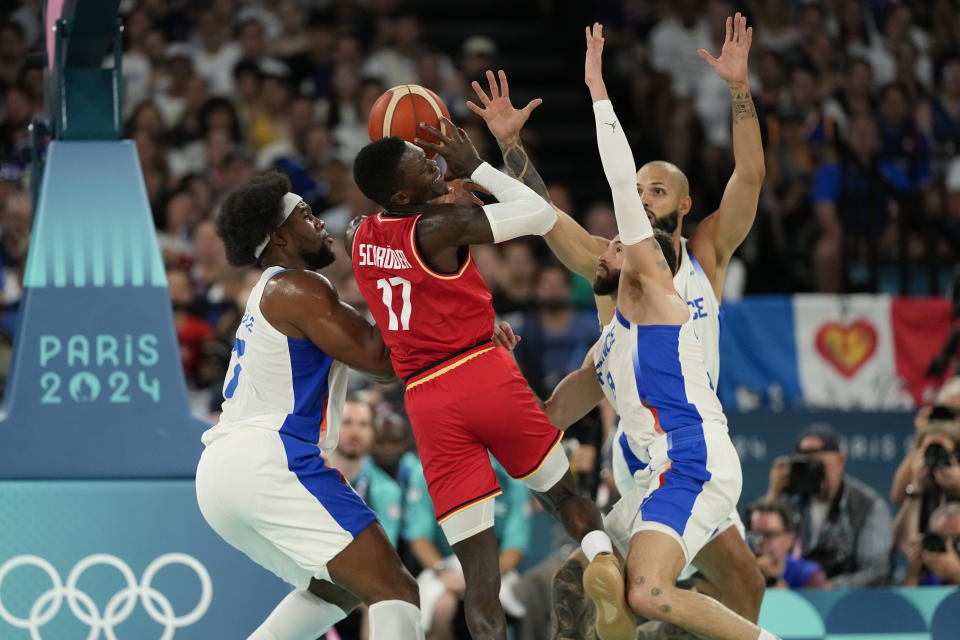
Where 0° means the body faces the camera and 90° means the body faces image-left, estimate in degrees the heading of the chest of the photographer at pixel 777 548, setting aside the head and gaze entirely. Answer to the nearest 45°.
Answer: approximately 45°

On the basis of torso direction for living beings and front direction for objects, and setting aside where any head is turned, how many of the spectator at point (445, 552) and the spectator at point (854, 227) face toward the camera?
2

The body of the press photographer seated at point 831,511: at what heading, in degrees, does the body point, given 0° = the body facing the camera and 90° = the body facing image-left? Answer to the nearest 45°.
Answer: approximately 45°

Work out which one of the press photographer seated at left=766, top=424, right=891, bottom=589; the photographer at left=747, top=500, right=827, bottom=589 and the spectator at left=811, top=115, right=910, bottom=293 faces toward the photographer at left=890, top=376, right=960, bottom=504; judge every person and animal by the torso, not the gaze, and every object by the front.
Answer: the spectator

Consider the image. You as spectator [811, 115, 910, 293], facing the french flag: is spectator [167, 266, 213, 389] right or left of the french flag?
right

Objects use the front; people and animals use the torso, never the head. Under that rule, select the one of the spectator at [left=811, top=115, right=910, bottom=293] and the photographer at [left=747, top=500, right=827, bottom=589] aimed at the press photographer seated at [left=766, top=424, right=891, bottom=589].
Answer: the spectator

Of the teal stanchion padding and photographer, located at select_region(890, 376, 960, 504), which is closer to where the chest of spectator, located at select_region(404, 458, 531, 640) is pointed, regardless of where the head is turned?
the teal stanchion padding

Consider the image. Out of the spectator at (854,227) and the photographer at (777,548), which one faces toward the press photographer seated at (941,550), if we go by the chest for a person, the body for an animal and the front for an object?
the spectator

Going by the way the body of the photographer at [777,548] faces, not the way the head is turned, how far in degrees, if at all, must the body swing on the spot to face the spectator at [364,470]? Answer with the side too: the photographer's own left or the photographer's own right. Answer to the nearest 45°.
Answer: approximately 45° to the photographer's own right
